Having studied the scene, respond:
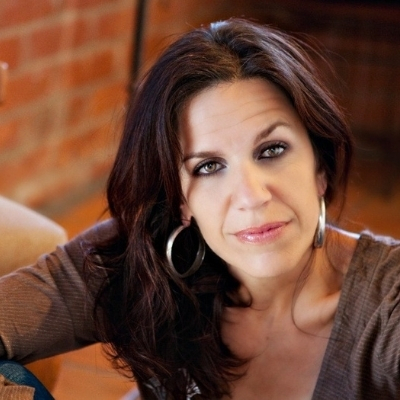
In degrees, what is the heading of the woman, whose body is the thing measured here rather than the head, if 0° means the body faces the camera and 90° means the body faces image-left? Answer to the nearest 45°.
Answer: approximately 0°
